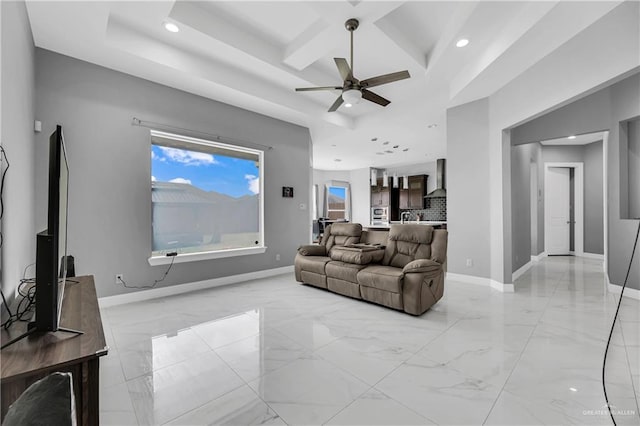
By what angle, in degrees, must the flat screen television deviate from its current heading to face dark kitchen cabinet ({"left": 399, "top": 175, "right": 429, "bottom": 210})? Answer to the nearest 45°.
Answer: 0° — it already faces it

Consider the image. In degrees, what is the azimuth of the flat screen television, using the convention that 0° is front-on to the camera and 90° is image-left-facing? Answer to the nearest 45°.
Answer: approximately 270°

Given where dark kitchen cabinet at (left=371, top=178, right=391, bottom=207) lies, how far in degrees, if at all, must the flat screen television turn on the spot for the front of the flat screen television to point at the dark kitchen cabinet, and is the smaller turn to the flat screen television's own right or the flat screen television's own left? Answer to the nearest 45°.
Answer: approximately 45° to the flat screen television's own left

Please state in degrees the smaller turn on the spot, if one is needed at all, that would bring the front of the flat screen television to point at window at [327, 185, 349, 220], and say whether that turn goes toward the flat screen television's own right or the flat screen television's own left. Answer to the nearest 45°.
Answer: approximately 45° to the flat screen television's own left

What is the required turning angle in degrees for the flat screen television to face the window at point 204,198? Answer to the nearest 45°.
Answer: approximately 45° to its left

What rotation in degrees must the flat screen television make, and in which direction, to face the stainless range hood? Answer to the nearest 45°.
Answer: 0° — it already faces it

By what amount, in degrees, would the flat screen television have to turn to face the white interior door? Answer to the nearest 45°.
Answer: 0° — it already faces it
